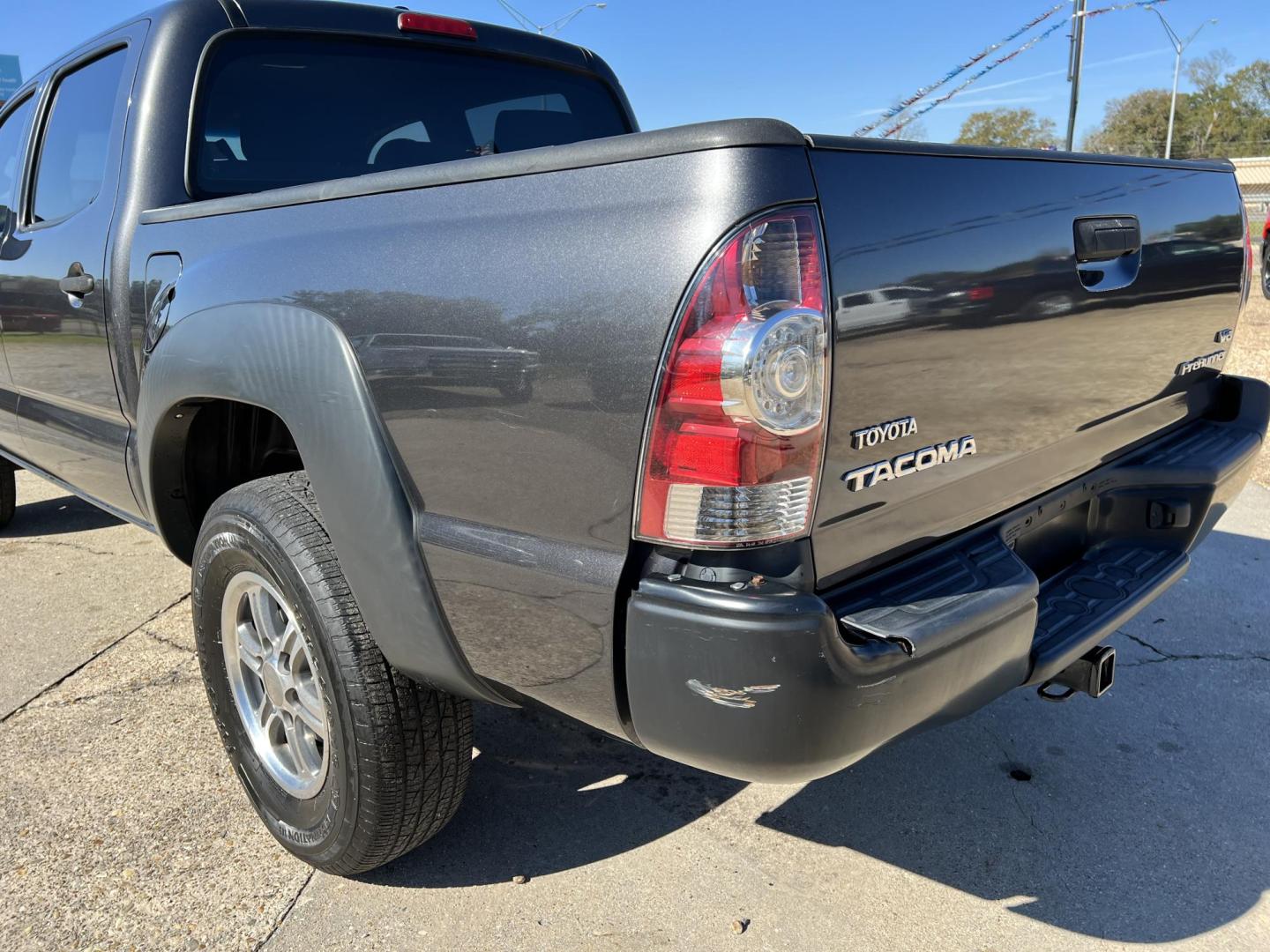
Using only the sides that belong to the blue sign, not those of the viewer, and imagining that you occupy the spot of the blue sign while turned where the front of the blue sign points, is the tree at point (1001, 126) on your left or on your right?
on your left

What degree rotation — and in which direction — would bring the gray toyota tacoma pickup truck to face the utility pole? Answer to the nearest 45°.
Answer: approximately 90° to its right

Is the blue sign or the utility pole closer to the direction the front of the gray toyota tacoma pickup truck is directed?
the blue sign

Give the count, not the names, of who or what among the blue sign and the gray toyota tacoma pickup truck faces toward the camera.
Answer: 1

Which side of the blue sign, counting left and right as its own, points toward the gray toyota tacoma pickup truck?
front

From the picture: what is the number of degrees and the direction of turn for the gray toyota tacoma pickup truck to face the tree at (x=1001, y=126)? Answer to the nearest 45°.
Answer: approximately 45° to its right

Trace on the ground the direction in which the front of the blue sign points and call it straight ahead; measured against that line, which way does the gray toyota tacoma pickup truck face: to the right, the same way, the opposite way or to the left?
the opposite way

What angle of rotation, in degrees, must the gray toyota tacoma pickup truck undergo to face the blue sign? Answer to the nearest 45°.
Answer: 0° — it already faces it

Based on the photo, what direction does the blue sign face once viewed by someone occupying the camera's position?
facing the viewer

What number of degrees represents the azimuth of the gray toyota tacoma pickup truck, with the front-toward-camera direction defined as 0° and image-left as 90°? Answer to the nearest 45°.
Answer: approximately 135°
